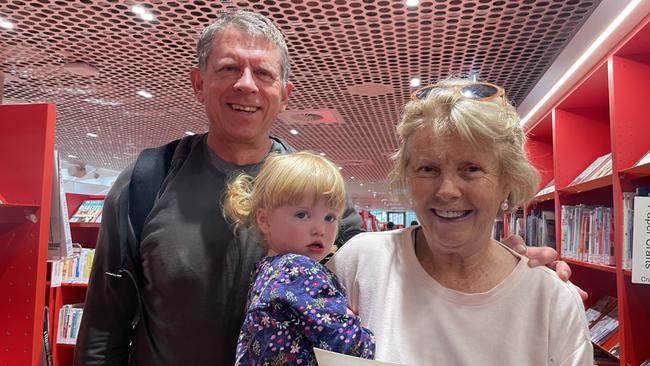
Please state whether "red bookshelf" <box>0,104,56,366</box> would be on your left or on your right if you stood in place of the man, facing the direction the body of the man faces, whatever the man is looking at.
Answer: on your right

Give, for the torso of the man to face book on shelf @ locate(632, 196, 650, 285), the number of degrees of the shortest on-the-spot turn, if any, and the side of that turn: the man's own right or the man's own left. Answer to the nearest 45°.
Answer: approximately 90° to the man's own left

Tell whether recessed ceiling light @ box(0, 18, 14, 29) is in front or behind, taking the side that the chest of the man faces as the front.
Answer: behind

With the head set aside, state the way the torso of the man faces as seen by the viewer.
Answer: toward the camera

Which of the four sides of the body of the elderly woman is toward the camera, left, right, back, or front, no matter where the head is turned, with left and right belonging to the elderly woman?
front

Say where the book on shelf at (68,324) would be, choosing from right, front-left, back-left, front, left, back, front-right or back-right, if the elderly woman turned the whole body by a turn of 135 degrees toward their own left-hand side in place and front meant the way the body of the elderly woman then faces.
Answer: left

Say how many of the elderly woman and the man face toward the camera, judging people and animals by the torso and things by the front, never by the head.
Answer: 2

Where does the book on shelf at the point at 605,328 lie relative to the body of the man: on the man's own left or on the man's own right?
on the man's own left

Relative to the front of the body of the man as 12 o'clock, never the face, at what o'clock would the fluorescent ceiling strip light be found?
The fluorescent ceiling strip light is roughly at 8 o'clock from the man.

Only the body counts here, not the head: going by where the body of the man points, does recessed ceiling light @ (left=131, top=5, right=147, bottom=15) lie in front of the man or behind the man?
behind
